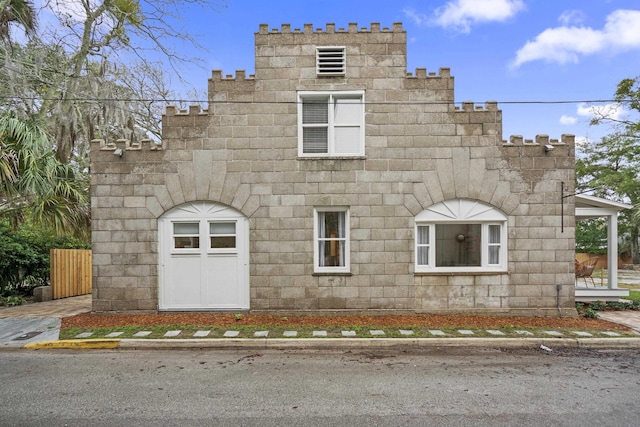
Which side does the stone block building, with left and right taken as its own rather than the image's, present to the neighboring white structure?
left

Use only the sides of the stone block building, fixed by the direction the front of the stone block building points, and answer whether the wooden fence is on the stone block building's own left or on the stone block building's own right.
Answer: on the stone block building's own right

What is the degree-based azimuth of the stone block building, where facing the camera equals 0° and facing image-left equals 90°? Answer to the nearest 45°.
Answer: approximately 0°

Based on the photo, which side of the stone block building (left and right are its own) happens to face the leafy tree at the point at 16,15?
right

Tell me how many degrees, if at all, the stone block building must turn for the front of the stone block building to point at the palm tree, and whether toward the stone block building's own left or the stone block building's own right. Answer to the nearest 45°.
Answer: approximately 90° to the stone block building's own right
